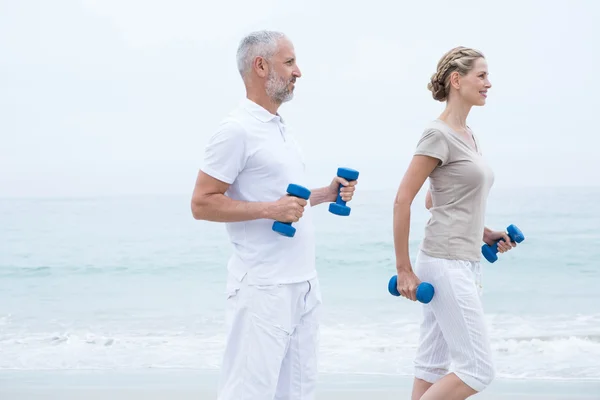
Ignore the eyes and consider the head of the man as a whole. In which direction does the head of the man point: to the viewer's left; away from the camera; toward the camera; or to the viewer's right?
to the viewer's right

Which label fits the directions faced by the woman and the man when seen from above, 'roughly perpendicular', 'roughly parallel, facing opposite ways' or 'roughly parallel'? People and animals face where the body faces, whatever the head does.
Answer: roughly parallel

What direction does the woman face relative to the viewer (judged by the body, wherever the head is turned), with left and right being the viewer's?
facing to the right of the viewer

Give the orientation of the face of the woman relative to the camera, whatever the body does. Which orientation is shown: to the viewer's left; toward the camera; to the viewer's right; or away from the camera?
to the viewer's right

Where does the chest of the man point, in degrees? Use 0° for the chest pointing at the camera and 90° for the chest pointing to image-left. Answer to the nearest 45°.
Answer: approximately 270°

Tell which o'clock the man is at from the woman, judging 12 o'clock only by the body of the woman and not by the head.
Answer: The man is roughly at 5 o'clock from the woman.

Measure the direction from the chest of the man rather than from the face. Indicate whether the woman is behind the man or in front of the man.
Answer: in front

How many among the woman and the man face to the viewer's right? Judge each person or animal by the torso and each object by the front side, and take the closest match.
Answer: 2
